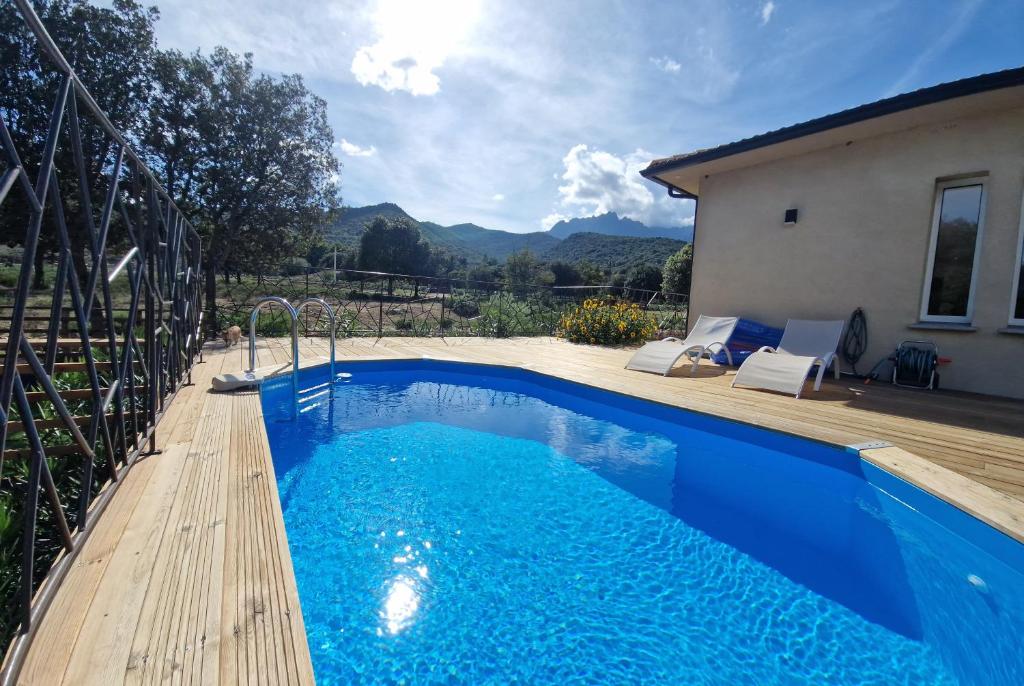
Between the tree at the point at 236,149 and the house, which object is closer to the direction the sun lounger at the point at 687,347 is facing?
the tree

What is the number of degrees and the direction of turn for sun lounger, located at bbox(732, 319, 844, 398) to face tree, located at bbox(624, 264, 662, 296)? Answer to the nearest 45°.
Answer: approximately 135° to its right

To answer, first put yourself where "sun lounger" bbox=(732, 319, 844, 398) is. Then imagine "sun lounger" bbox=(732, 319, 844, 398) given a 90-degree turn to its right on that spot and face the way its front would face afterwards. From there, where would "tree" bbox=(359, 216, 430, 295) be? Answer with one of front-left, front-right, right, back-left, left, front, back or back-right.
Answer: front

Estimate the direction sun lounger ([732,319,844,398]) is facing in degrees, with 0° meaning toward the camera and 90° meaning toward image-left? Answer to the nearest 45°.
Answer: approximately 45°

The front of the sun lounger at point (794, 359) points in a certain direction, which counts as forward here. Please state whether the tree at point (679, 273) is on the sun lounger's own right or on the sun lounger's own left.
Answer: on the sun lounger's own right

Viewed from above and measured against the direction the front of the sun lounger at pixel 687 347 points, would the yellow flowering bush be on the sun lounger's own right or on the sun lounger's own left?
on the sun lounger's own right

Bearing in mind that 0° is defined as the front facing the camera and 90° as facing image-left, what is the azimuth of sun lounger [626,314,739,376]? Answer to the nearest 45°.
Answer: approximately 45°

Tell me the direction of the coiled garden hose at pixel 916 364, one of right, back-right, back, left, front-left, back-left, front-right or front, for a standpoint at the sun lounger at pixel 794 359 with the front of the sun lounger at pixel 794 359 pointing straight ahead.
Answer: back

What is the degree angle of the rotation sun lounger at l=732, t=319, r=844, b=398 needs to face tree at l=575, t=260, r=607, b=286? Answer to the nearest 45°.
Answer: approximately 90° to its right

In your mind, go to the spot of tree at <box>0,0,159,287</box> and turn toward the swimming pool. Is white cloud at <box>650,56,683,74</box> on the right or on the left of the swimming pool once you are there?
left

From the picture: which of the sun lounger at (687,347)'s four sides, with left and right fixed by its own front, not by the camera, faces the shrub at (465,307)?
right
